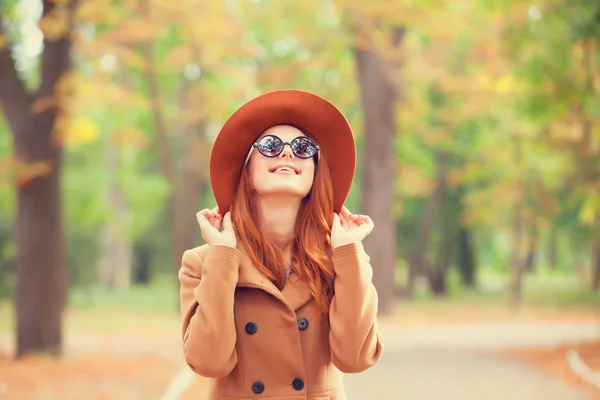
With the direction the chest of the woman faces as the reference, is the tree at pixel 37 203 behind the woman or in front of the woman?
behind

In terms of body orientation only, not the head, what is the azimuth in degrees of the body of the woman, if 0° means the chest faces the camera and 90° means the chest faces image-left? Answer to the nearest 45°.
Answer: approximately 0°

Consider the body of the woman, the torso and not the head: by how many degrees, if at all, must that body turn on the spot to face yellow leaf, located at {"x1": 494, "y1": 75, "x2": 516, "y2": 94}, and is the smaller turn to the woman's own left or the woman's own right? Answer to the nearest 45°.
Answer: approximately 180°
